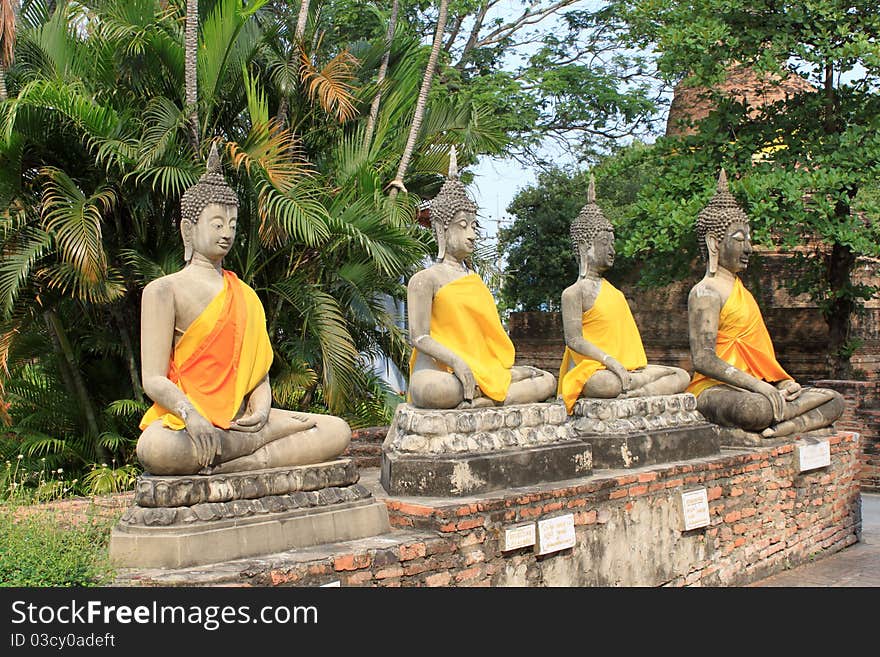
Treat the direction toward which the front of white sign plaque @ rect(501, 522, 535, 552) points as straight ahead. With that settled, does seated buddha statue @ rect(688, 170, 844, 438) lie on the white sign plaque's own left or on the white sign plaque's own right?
on the white sign plaque's own left

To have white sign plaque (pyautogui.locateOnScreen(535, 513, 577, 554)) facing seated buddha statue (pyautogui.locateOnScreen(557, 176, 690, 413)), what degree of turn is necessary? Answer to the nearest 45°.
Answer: approximately 135° to its left

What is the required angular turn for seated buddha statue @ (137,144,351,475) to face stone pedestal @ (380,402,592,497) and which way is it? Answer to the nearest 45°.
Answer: approximately 90° to its left

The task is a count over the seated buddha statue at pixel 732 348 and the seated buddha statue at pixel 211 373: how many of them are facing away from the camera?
0

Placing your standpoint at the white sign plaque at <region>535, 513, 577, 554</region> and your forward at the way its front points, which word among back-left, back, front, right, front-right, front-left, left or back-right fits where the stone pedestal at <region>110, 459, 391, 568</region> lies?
right

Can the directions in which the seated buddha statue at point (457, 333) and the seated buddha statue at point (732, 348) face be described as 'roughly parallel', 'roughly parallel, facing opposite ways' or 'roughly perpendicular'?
roughly parallel

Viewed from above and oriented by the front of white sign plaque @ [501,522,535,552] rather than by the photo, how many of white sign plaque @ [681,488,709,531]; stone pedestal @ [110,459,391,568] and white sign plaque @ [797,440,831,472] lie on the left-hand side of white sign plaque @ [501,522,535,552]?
2

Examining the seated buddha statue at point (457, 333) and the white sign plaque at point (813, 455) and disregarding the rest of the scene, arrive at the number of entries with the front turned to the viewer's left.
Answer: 0

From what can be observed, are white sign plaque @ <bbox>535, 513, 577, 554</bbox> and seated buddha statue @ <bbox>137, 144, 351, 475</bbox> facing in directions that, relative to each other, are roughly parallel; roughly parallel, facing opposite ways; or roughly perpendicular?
roughly parallel
